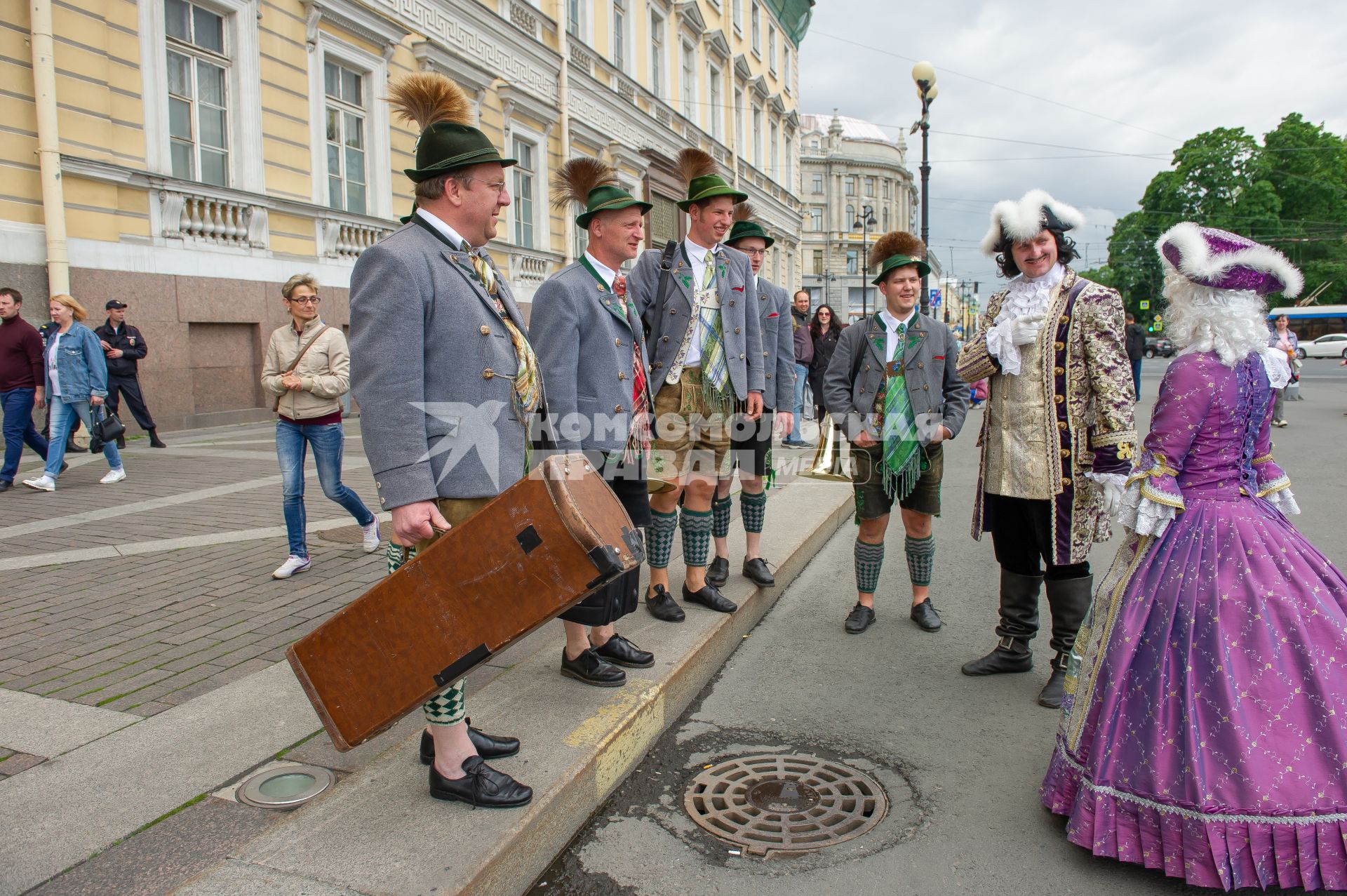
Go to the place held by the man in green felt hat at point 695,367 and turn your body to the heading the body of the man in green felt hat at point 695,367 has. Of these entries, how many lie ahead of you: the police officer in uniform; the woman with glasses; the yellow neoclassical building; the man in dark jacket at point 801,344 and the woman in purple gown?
1

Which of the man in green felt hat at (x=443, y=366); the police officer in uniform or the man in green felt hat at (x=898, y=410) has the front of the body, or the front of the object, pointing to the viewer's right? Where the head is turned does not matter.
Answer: the man in green felt hat at (x=443, y=366)

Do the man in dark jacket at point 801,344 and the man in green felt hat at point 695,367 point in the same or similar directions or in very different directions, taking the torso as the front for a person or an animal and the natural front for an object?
same or similar directions

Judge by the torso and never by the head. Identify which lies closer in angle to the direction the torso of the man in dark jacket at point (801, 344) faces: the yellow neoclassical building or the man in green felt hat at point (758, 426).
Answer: the man in green felt hat

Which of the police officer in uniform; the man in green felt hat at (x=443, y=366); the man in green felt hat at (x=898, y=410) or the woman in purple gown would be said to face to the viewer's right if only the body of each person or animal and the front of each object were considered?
the man in green felt hat at (x=443, y=366)

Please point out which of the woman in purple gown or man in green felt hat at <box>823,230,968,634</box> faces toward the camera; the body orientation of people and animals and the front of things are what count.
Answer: the man in green felt hat

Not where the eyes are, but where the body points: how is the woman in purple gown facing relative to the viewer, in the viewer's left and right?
facing away from the viewer and to the left of the viewer

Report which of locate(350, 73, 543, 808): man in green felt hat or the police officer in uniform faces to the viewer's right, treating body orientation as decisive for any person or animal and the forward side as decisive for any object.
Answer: the man in green felt hat

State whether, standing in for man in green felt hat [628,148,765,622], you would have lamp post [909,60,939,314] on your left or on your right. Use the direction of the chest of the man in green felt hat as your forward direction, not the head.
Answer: on your left

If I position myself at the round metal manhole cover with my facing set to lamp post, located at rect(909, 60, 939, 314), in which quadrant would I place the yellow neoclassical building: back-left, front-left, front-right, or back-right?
front-left

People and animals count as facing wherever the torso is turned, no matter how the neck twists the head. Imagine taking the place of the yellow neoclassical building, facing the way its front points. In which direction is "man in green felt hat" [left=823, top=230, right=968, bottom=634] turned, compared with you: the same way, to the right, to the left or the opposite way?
to the right

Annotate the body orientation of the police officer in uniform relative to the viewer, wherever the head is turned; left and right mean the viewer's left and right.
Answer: facing the viewer

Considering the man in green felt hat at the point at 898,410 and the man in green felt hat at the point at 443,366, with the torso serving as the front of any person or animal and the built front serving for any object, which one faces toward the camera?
the man in green felt hat at the point at 898,410

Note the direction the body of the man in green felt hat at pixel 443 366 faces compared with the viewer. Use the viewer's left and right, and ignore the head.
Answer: facing to the right of the viewer

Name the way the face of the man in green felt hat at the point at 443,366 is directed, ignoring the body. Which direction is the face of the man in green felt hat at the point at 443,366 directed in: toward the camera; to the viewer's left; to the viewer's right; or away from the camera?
to the viewer's right

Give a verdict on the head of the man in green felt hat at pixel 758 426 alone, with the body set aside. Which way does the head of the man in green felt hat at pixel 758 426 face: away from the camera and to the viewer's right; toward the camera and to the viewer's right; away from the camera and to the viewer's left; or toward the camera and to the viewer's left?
toward the camera and to the viewer's right

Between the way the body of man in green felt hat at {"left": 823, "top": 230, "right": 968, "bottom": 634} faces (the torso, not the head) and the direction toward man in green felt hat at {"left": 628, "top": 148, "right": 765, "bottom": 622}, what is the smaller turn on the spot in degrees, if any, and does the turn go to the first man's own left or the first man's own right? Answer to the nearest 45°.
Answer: approximately 45° to the first man's own right

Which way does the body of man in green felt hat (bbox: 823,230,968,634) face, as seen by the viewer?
toward the camera

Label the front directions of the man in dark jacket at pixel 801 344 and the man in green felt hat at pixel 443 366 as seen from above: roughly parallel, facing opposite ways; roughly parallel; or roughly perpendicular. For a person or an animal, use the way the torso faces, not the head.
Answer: roughly perpendicular

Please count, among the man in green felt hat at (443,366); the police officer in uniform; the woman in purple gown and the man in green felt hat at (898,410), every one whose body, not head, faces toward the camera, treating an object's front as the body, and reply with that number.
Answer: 2

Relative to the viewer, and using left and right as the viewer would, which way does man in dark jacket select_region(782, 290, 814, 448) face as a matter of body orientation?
facing the viewer and to the right of the viewer
